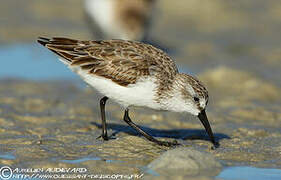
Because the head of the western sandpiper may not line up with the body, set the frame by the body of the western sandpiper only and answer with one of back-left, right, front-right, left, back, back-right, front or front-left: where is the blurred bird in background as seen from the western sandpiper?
left

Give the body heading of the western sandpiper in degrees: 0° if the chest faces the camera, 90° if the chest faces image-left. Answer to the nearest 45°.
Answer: approximately 270°
